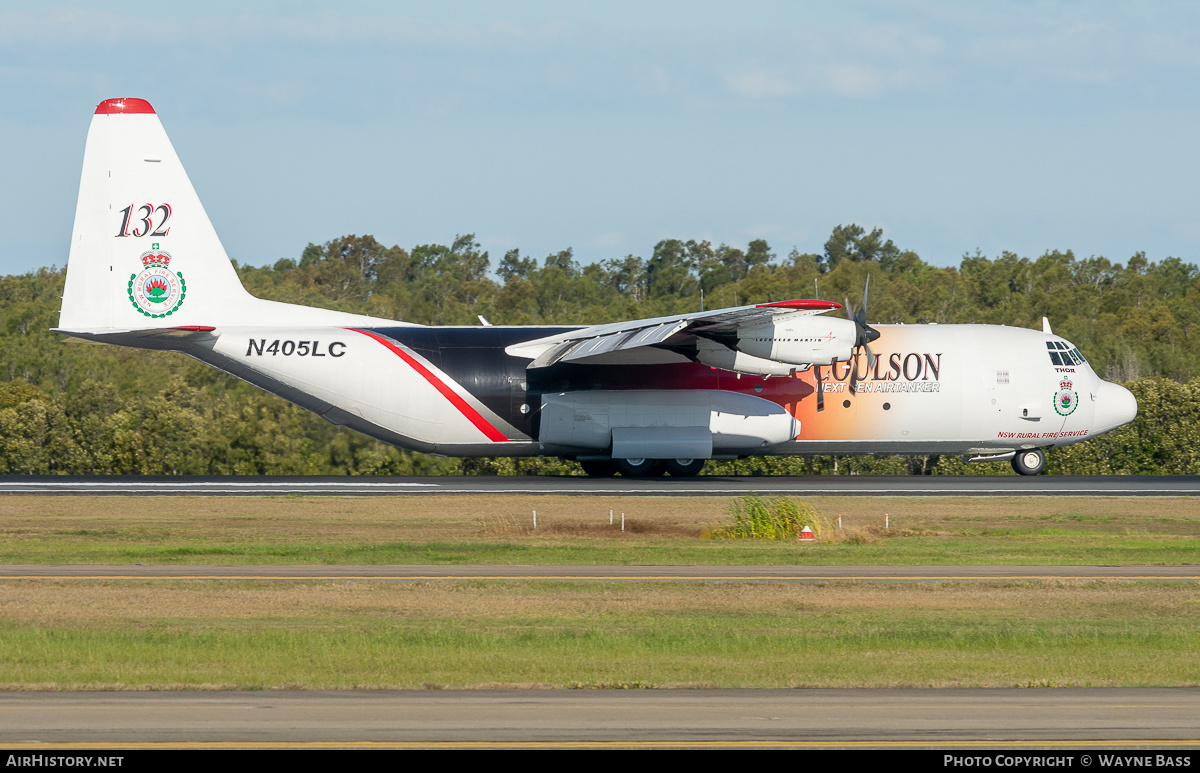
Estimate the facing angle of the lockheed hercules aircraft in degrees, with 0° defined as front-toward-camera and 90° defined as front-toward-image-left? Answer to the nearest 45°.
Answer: approximately 270°
